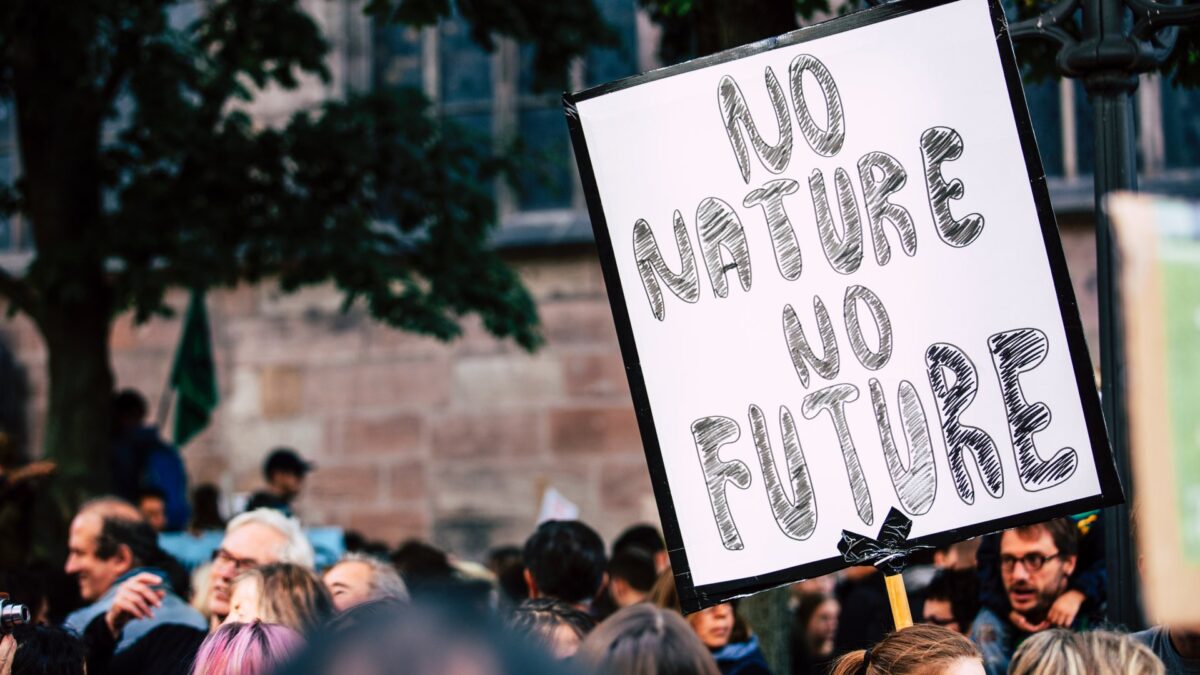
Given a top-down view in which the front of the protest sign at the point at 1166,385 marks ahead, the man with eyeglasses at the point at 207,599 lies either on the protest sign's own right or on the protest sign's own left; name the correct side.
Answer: on the protest sign's own right

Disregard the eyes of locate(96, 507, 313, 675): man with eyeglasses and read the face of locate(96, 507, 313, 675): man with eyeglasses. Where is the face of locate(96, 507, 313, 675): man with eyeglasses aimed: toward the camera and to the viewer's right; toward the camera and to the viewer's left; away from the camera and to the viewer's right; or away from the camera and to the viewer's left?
toward the camera and to the viewer's left

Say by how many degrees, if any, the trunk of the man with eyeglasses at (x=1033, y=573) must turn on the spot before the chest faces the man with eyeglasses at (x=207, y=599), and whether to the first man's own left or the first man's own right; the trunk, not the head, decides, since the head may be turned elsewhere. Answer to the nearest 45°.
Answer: approximately 45° to the first man's own right

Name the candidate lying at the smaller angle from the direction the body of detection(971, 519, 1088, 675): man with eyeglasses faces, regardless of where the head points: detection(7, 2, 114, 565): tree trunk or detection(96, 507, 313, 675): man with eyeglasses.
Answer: the man with eyeglasses

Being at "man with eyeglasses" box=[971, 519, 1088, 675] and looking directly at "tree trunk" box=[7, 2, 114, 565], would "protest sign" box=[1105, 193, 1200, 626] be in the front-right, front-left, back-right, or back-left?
back-left

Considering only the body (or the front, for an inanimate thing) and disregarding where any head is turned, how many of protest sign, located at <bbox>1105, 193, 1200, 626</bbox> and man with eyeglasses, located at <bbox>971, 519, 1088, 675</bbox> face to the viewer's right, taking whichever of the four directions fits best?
0

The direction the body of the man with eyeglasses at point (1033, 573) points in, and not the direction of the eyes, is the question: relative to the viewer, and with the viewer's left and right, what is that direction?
facing the viewer and to the left of the viewer

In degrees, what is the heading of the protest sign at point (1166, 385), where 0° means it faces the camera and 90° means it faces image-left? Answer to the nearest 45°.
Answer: approximately 0°

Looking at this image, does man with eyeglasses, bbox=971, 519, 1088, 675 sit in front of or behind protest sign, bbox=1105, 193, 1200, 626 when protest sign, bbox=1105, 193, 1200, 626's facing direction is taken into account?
behind
